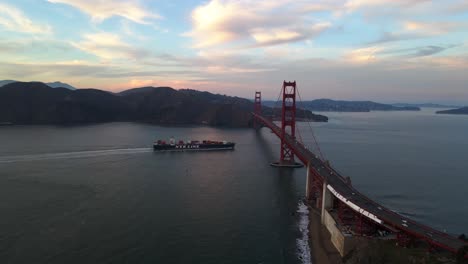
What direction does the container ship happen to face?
to the viewer's right
